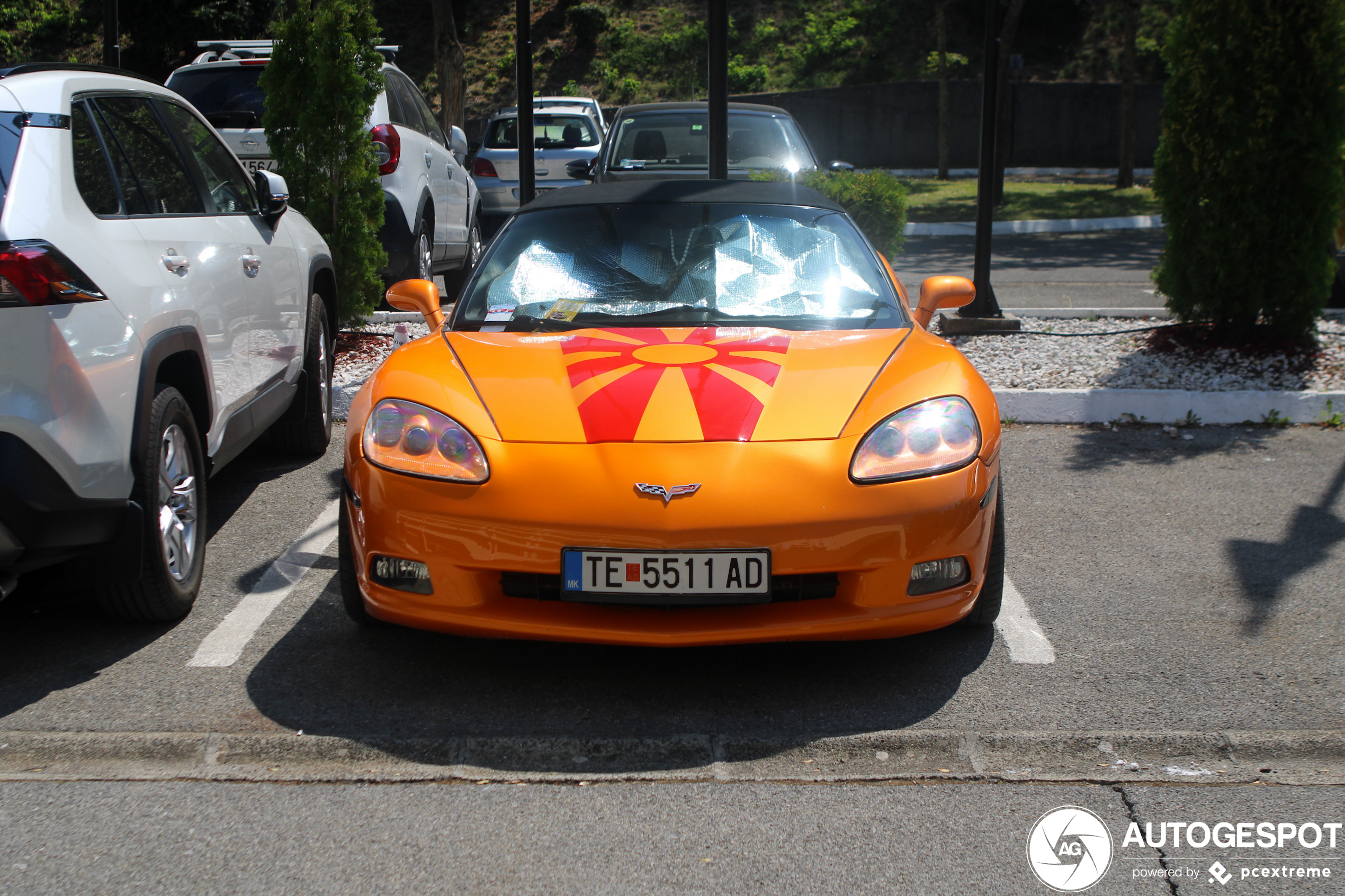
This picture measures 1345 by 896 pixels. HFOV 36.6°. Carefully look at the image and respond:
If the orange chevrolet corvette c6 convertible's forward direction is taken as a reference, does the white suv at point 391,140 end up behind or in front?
behind

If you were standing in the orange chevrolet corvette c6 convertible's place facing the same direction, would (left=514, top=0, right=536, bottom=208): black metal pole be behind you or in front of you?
behind

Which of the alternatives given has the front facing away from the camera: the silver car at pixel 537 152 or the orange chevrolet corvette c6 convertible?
the silver car

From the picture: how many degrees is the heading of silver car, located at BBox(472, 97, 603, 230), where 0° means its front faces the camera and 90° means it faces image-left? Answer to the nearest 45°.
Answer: approximately 180°

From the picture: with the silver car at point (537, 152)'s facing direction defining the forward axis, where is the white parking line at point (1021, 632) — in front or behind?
behind

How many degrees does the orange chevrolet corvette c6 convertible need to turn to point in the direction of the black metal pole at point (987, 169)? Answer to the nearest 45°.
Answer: approximately 180°

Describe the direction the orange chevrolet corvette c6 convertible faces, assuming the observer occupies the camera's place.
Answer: facing the viewer

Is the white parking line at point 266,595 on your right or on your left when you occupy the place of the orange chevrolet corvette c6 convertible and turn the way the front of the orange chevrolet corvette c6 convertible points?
on your right

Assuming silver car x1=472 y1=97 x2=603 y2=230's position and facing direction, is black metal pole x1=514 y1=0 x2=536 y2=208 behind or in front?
behind

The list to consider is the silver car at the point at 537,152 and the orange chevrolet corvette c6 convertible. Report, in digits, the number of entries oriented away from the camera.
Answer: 1

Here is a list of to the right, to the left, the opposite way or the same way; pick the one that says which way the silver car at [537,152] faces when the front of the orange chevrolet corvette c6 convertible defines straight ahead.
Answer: the opposite way
